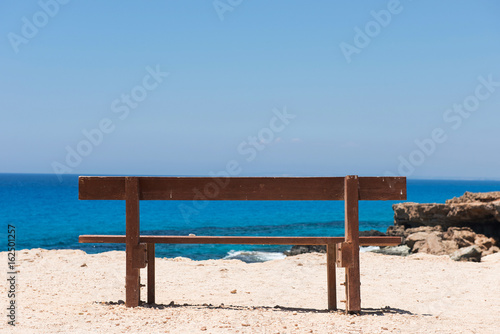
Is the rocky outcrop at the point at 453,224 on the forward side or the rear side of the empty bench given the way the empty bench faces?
on the forward side

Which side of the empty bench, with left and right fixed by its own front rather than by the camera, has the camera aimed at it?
back
